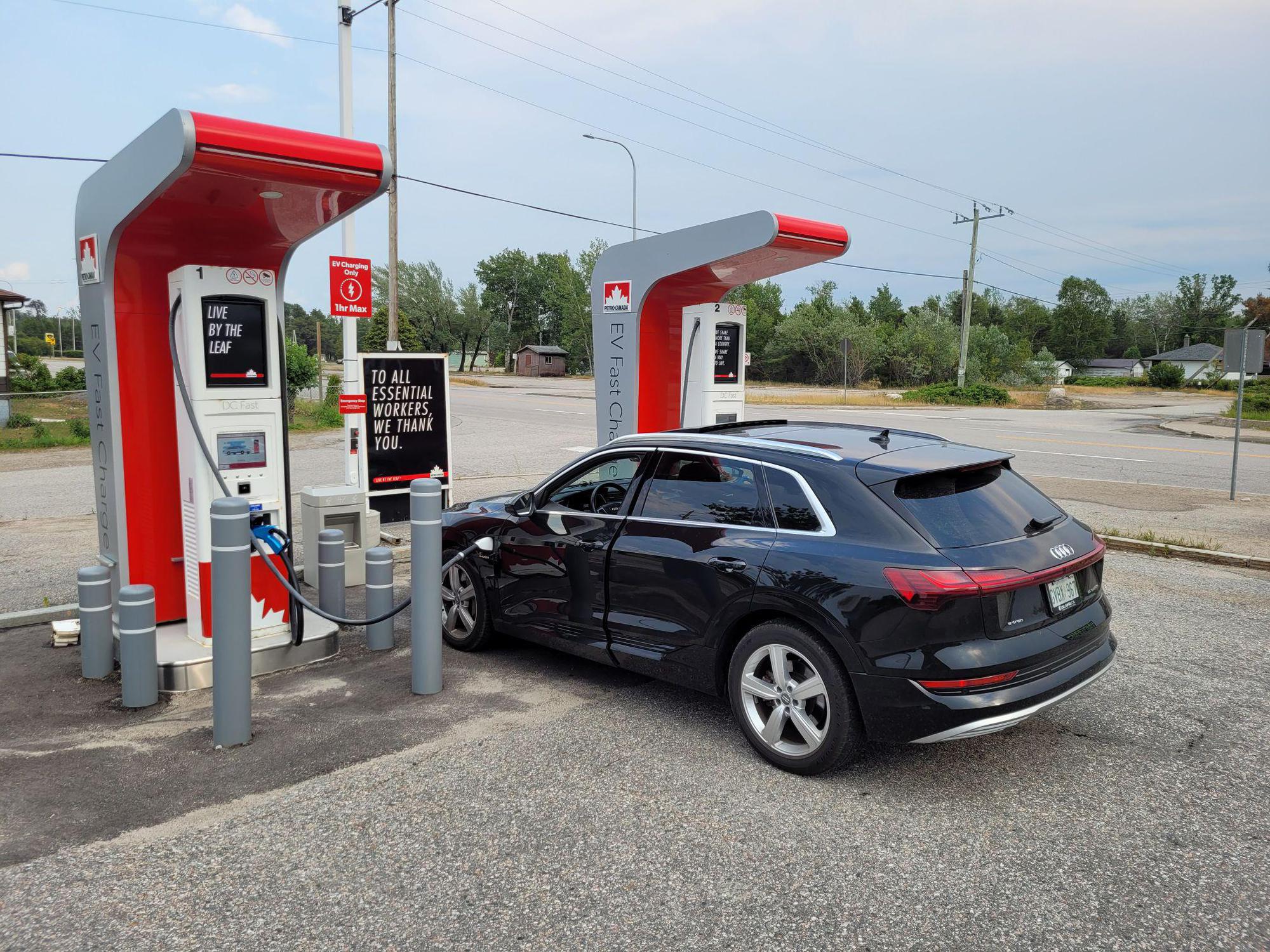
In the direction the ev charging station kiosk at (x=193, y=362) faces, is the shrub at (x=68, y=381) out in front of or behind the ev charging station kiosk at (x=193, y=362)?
behind

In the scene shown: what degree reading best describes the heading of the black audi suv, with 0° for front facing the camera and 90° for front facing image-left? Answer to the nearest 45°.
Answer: approximately 135°

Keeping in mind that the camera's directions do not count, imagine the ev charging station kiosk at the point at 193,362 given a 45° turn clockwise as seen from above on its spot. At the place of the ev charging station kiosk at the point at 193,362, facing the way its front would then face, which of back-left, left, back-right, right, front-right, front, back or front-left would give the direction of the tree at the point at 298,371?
back

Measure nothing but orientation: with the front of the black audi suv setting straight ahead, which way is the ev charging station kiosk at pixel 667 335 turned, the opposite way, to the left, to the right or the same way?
the opposite way

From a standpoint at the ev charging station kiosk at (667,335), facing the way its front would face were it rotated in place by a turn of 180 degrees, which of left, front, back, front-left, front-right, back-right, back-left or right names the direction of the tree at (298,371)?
front

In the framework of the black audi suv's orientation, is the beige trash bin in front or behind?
in front

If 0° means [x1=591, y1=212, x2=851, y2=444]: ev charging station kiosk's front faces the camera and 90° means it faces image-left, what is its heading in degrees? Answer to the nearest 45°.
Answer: approximately 315°

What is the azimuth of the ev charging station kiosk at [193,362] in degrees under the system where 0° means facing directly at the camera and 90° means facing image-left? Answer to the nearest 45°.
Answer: approximately 315°

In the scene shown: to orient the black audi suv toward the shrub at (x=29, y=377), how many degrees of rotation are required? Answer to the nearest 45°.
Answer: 0° — it already faces it

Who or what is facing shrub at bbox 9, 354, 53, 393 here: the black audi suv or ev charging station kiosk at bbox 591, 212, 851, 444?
the black audi suv

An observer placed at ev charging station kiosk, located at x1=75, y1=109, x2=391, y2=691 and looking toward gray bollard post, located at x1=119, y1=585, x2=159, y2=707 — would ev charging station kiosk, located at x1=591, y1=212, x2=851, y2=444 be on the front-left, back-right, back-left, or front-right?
back-left

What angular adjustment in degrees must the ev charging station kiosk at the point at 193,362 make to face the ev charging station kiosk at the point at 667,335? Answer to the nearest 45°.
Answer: approximately 90° to its left

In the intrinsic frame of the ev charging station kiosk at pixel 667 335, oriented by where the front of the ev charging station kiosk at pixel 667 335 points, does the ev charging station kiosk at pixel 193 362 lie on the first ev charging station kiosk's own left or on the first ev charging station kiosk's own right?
on the first ev charging station kiosk's own right

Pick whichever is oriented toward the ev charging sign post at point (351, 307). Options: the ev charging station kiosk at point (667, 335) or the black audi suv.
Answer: the black audi suv
